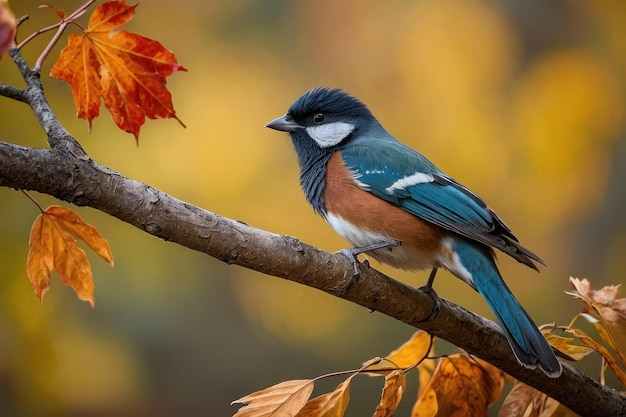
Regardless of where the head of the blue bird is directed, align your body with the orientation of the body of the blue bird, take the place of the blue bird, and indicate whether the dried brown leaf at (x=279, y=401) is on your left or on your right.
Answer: on your left

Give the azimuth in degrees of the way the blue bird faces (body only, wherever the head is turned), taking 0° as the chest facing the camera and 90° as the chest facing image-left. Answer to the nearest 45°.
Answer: approximately 90°

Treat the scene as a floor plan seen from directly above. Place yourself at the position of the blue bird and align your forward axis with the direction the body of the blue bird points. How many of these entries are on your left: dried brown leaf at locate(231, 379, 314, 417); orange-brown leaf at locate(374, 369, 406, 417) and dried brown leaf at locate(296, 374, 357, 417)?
3

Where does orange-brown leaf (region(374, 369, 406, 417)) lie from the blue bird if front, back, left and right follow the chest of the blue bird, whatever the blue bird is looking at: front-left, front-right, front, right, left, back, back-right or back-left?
left
